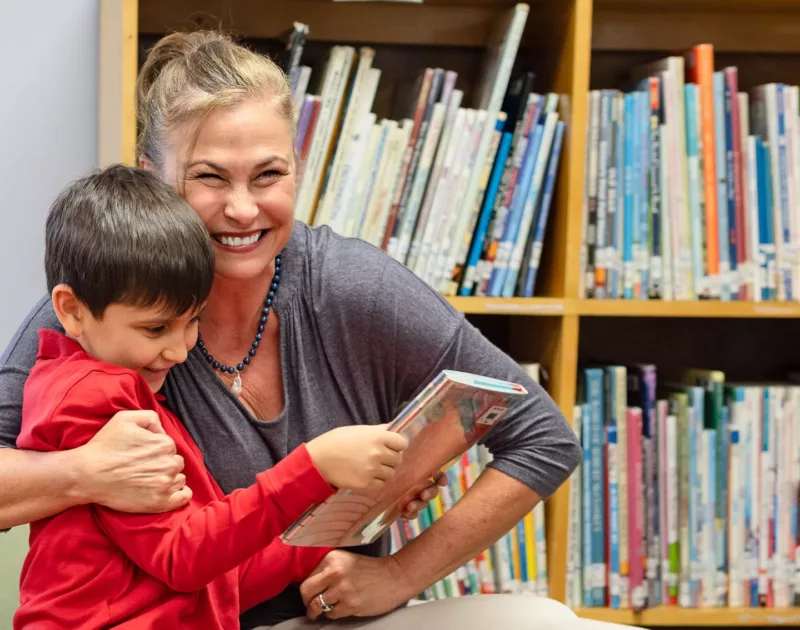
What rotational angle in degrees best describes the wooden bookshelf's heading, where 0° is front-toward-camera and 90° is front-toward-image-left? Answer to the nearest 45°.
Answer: approximately 0°

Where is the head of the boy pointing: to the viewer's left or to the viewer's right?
to the viewer's right

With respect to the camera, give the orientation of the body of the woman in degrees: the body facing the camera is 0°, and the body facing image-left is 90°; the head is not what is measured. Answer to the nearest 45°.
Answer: approximately 0°
